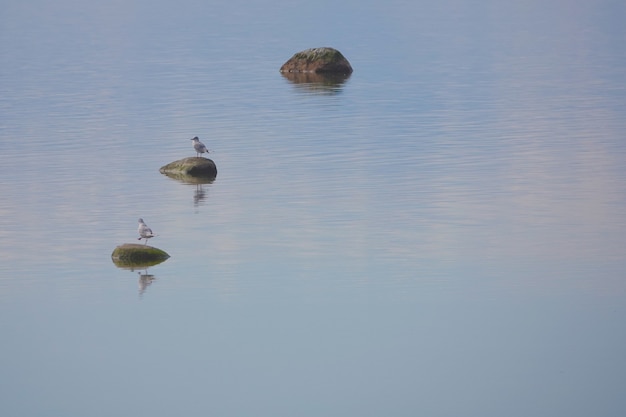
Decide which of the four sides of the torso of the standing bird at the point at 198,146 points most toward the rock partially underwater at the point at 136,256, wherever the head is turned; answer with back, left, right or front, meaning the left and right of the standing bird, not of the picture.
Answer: left

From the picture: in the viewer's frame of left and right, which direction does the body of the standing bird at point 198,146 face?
facing to the left of the viewer
